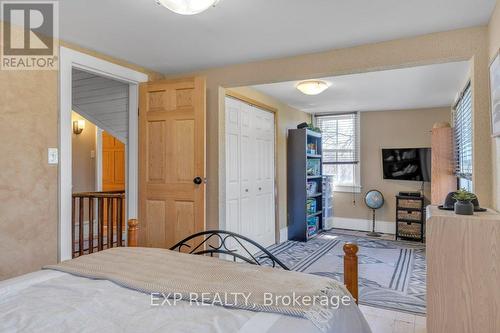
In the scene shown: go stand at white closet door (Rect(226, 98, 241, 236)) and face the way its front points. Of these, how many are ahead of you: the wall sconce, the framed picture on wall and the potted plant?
2

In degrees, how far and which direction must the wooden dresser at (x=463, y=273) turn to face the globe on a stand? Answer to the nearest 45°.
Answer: approximately 90° to its right

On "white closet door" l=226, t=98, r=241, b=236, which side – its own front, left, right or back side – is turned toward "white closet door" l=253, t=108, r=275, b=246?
left

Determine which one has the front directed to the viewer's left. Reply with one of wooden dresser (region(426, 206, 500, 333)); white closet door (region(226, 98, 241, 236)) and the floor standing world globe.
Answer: the wooden dresser

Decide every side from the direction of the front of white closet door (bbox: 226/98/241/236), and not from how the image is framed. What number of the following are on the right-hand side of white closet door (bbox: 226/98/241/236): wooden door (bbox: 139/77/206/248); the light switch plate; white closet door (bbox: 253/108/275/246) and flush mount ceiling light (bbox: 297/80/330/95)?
2

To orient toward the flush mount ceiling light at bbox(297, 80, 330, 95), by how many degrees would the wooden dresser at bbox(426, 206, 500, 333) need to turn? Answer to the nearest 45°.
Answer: approximately 45° to its right

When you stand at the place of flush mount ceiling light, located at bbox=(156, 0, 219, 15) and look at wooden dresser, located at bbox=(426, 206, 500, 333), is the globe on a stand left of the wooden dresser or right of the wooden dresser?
left

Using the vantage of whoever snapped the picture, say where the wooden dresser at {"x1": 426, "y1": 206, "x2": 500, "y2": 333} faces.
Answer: facing to the left of the viewer
